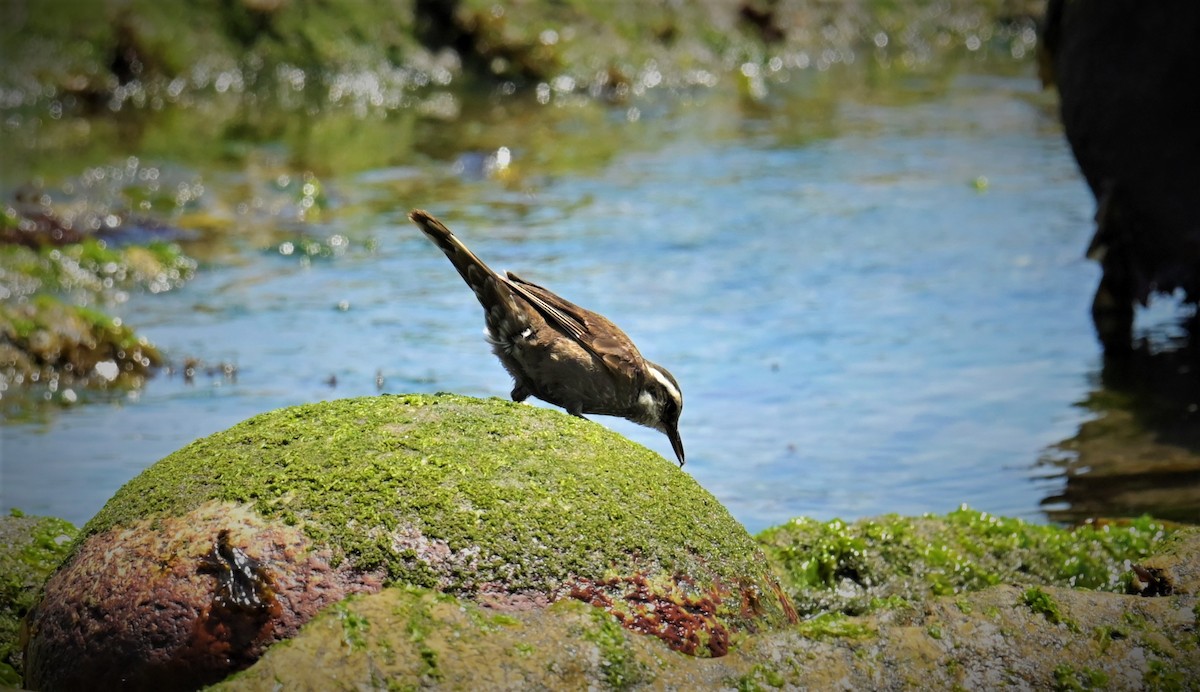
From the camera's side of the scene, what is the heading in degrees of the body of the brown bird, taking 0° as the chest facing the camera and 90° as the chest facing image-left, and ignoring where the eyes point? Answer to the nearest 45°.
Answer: approximately 270°

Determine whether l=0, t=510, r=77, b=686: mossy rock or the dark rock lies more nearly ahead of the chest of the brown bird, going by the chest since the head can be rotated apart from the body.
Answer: the dark rock

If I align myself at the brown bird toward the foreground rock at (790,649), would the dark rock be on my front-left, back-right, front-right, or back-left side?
back-left

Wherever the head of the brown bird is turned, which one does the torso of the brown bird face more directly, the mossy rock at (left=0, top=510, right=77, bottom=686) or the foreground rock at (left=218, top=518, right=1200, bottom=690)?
the foreground rock

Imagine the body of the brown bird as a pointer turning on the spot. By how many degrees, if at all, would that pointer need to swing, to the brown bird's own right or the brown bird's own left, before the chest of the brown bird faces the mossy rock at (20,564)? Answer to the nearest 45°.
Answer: approximately 180°

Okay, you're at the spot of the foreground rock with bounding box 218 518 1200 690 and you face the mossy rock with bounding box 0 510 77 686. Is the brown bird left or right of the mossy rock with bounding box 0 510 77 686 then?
right

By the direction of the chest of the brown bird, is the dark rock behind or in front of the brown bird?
in front
